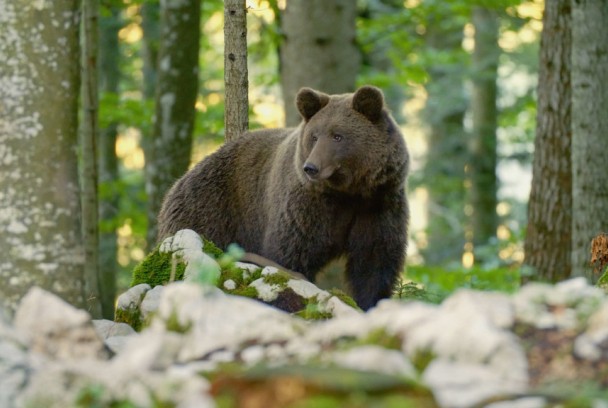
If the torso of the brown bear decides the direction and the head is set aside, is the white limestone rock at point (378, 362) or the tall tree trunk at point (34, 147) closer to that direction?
the white limestone rock

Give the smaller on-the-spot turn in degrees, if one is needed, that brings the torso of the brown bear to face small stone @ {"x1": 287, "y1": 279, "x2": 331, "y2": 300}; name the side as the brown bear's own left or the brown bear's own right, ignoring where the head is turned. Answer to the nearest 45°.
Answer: approximately 45° to the brown bear's own right

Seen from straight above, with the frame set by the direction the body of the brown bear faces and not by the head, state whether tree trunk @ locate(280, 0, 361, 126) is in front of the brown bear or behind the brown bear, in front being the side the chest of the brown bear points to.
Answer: behind

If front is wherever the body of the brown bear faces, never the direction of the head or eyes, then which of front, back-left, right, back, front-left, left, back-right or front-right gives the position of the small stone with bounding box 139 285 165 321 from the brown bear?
right

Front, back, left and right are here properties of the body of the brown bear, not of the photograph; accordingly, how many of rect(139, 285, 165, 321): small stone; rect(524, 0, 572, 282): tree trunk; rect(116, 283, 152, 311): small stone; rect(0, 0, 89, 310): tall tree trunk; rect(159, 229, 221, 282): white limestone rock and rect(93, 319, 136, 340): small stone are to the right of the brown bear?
5

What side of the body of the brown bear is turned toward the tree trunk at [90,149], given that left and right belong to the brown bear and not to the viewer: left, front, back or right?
back

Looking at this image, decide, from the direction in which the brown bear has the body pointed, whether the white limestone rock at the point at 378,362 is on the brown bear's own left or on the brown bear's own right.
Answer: on the brown bear's own right

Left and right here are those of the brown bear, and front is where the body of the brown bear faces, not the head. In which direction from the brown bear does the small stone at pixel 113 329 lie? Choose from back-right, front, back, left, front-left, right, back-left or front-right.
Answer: right

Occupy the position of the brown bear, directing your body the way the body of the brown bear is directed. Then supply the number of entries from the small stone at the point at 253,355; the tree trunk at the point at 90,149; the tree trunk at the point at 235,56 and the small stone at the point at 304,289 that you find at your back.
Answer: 2

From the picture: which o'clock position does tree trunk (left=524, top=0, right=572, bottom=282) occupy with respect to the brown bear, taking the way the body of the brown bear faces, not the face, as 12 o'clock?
The tree trunk is roughly at 9 o'clock from the brown bear.

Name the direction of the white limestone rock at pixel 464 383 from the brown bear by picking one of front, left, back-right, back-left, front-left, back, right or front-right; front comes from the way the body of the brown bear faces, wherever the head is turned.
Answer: front-right

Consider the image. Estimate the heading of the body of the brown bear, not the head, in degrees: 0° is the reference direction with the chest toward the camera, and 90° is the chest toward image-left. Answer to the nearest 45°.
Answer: approximately 315°

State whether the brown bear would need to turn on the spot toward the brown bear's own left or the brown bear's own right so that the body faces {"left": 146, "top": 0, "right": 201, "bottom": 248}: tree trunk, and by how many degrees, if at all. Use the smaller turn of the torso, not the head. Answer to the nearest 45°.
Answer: approximately 180°

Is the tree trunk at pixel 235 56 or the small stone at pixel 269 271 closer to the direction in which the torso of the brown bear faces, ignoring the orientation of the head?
the small stone

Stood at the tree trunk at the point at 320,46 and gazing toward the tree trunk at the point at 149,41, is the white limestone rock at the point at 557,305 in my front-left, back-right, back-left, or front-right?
back-left

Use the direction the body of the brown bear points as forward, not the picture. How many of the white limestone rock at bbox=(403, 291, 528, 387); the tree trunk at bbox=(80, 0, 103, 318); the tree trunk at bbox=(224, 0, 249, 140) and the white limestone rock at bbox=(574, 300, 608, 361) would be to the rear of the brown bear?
2
